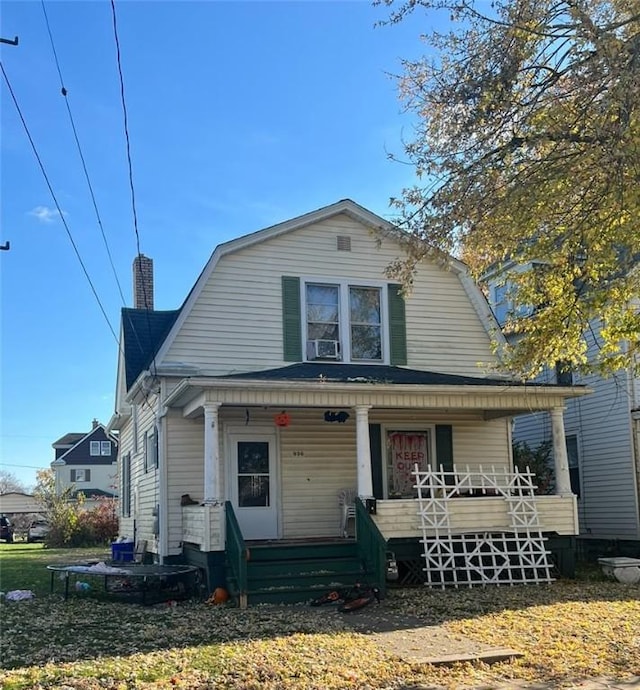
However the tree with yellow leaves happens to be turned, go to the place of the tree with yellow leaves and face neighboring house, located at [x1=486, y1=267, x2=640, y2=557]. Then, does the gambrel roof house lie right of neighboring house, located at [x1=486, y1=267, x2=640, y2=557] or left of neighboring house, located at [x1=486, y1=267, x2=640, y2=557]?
left

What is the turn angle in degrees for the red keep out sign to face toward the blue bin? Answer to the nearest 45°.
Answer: approximately 90° to its right

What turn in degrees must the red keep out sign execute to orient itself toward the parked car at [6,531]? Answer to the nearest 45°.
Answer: approximately 135° to its right

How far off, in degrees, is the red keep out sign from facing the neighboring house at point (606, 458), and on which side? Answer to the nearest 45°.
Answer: approximately 135° to its left

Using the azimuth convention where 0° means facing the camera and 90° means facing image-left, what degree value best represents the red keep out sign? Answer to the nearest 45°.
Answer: approximately 0°

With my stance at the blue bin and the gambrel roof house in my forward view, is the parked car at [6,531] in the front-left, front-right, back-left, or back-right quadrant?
back-left
